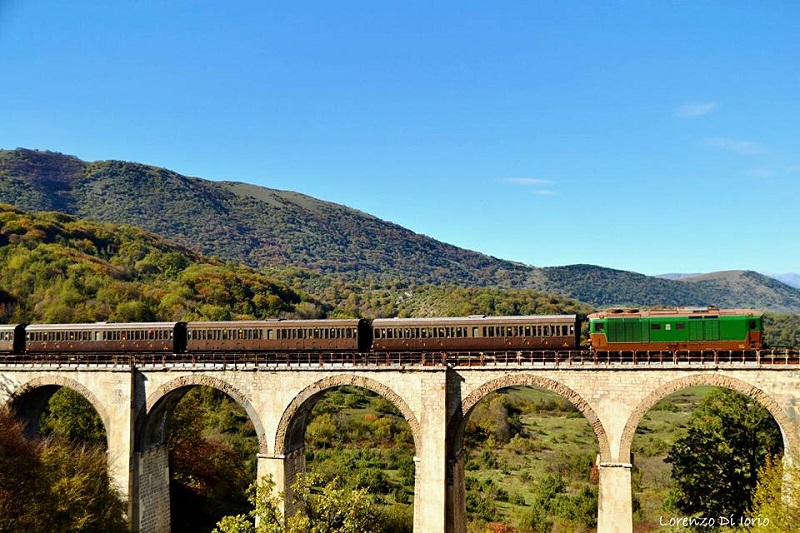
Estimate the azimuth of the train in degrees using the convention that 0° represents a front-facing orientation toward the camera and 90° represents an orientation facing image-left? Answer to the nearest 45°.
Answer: approximately 270°
